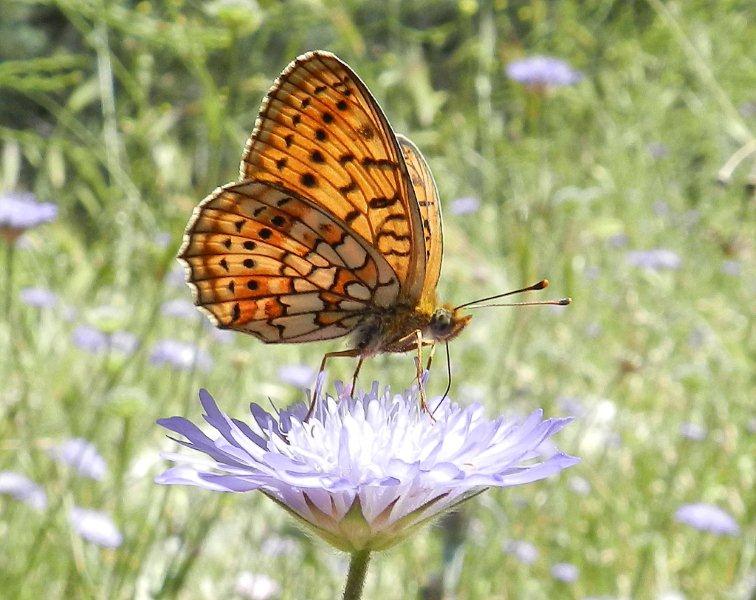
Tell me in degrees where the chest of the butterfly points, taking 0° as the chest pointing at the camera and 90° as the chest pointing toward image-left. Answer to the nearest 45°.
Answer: approximately 270°

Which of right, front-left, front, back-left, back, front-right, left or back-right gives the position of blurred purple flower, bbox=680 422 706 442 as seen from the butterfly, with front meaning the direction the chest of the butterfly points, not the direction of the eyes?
front-left

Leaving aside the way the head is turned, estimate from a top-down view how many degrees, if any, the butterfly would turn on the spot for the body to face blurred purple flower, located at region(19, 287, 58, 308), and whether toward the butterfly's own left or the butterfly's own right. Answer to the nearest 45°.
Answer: approximately 135° to the butterfly's own left

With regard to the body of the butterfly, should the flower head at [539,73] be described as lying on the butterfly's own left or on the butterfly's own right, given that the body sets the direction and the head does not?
on the butterfly's own left

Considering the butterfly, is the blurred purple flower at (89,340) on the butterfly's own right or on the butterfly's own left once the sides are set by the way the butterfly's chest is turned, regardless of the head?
on the butterfly's own left

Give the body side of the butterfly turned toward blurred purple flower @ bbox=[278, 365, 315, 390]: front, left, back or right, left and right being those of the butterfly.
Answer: left

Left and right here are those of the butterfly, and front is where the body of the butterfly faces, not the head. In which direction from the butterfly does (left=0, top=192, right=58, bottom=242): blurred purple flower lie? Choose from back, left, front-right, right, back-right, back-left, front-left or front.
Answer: back-left
